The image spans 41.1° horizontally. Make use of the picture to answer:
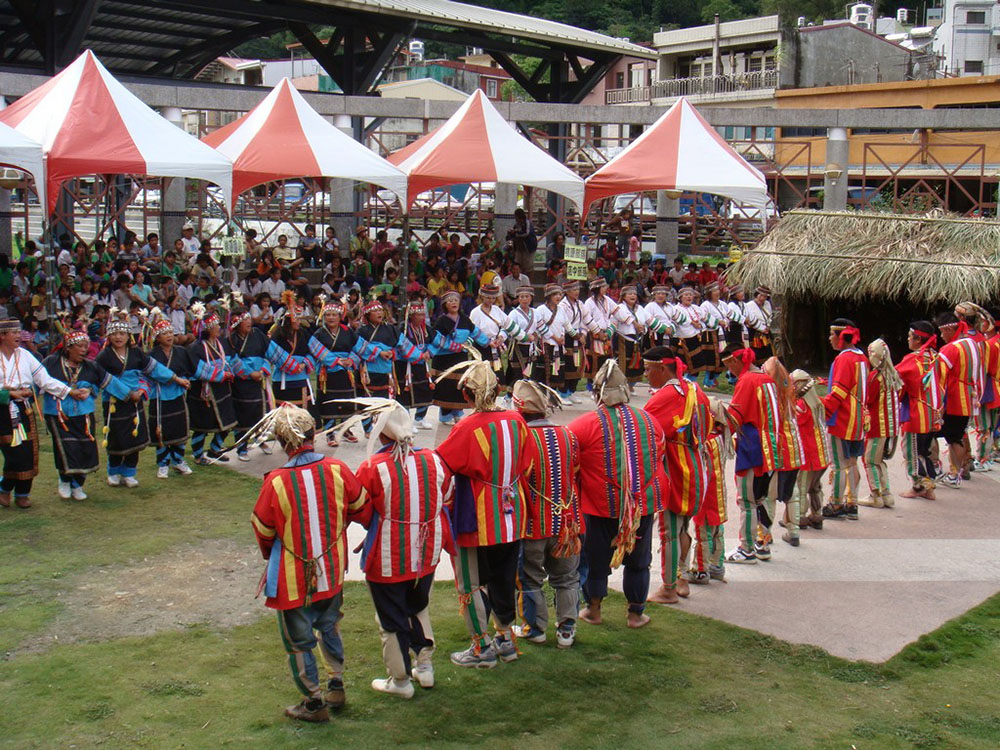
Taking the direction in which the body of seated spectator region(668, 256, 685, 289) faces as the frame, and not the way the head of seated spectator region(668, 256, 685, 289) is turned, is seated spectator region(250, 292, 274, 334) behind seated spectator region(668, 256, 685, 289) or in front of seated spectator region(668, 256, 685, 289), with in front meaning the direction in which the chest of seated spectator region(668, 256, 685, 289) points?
in front

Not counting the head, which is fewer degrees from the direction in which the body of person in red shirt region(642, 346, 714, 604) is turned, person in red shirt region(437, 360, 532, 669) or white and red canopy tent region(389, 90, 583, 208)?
the white and red canopy tent

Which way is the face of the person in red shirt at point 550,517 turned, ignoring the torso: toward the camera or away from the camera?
away from the camera

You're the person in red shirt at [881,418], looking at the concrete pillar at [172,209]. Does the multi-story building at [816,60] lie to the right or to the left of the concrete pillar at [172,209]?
right

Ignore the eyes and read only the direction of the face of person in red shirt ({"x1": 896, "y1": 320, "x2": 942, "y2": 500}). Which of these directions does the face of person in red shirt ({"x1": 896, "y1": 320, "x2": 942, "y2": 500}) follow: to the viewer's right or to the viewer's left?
to the viewer's left

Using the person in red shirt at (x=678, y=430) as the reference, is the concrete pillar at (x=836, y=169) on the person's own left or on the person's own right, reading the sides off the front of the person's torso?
on the person's own right

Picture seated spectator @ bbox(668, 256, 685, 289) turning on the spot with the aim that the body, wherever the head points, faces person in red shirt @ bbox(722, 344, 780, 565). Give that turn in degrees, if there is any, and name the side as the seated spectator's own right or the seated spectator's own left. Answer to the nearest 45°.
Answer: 0° — they already face them

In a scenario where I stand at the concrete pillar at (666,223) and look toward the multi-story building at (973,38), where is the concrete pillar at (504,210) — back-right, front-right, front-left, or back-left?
back-left

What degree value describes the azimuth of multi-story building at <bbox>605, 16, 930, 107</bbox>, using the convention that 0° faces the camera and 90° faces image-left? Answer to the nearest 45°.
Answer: approximately 45°

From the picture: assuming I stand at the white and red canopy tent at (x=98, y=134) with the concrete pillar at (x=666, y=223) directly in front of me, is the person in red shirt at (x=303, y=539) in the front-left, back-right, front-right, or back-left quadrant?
back-right

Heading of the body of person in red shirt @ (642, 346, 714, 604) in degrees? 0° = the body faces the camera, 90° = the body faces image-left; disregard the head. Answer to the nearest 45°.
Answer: approximately 135°

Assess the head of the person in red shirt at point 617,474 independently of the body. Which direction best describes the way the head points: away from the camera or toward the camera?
away from the camera

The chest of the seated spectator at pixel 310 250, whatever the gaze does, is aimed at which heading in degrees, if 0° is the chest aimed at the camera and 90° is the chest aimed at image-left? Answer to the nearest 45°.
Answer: approximately 0°
